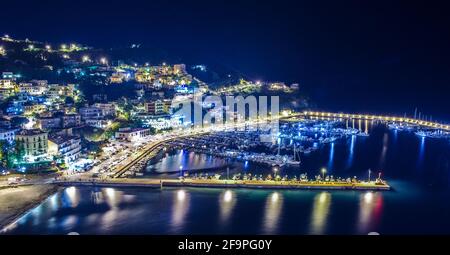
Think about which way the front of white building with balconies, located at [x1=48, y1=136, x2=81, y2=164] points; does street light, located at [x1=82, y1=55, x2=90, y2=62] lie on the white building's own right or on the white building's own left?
on the white building's own left

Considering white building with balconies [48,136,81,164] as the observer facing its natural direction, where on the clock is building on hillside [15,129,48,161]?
building on hillside [15,129,48,161] is roughly at 4 o'clock from white building with balconies [48,136,81,164].

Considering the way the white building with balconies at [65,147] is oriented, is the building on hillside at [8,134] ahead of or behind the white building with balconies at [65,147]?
behind

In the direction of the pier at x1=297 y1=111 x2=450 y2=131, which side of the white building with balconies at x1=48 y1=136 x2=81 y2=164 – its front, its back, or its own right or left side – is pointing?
left

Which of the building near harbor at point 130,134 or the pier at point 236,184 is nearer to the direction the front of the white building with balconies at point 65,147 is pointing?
the pier

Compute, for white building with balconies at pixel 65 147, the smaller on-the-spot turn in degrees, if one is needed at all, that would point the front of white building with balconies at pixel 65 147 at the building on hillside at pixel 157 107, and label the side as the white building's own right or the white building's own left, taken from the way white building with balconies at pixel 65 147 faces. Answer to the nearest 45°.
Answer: approximately 90° to the white building's own left

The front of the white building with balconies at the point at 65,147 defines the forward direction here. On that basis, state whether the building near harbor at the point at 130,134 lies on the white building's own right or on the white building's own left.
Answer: on the white building's own left

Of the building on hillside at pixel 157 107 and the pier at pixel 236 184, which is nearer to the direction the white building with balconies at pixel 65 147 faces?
the pier

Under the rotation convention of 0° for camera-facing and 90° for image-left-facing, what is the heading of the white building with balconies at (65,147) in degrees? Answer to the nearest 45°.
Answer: approximately 315°

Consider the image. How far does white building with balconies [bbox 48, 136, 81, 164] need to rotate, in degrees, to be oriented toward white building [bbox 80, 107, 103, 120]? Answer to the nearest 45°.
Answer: approximately 135° to its left

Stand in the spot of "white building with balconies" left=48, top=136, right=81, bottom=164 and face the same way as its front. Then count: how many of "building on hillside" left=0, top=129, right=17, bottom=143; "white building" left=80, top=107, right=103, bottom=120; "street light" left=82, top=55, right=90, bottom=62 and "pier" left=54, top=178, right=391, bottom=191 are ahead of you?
1

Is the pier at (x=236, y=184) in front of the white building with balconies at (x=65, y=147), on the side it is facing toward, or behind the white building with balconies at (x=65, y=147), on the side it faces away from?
in front
